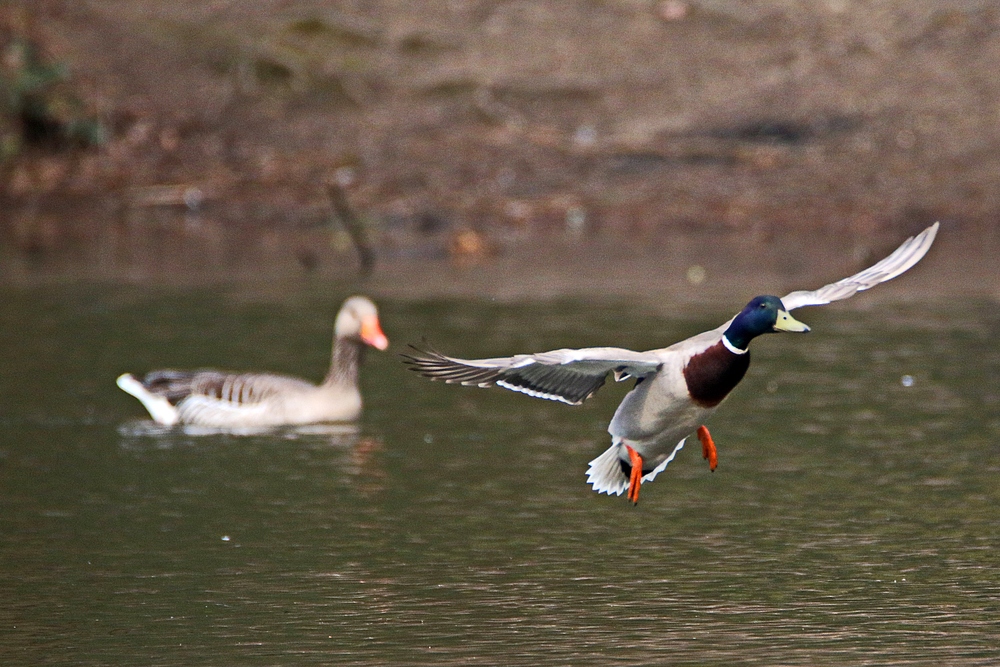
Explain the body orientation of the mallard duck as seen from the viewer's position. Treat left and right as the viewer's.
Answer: facing the viewer and to the right of the viewer

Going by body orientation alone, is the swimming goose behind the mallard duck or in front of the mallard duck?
behind

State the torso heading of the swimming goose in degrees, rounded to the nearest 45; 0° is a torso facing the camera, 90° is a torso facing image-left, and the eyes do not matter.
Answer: approximately 270°

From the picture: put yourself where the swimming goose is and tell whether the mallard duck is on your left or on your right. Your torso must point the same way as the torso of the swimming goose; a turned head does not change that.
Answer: on your right

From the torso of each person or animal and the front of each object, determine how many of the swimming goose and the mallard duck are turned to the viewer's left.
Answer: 0
